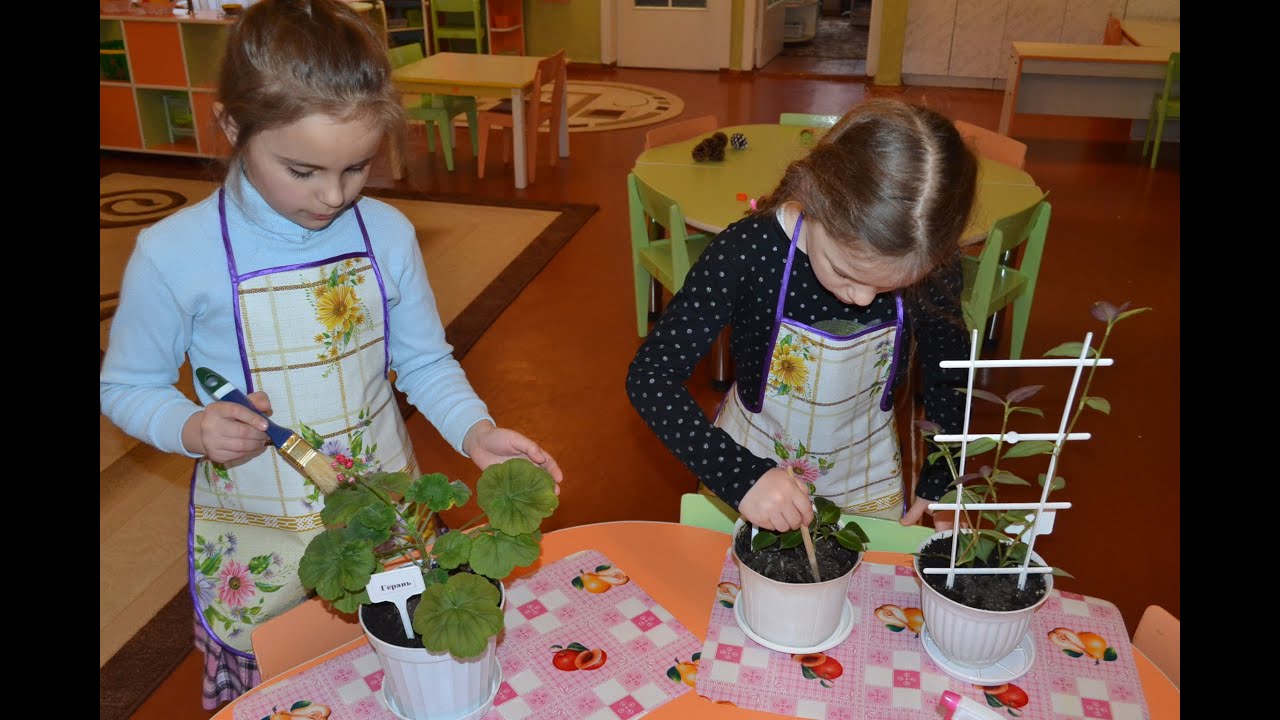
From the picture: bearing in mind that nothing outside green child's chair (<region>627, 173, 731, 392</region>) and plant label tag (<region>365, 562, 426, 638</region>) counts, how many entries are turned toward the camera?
1

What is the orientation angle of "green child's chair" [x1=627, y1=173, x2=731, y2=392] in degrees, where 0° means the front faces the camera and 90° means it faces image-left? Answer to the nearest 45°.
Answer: approximately 225°

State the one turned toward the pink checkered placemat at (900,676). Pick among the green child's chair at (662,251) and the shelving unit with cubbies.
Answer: the shelving unit with cubbies

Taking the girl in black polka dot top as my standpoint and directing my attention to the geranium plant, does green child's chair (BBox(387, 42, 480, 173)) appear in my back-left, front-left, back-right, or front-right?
back-right

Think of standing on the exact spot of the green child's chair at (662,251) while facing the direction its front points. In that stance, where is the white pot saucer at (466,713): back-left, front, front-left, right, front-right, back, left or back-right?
back-right

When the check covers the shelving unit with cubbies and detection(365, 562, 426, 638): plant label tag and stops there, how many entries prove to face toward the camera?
2

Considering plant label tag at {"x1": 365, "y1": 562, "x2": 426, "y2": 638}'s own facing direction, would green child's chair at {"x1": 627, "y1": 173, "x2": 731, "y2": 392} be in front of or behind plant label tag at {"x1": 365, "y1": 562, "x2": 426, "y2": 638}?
behind

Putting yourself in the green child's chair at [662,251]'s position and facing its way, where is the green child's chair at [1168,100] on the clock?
the green child's chair at [1168,100] is roughly at 12 o'clock from the green child's chair at [662,251].

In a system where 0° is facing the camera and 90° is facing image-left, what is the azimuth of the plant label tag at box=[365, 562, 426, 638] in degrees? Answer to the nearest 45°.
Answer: approximately 0°
